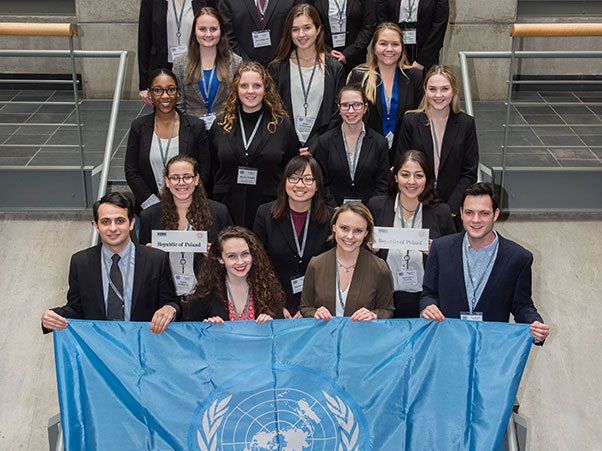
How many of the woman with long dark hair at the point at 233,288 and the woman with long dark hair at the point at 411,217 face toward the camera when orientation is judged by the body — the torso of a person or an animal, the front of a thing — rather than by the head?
2

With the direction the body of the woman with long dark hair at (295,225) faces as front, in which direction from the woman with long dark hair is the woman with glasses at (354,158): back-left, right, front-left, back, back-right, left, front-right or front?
back-left

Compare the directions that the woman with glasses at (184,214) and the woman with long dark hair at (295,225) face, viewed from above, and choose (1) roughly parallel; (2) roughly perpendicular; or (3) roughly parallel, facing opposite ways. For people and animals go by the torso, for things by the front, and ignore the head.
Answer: roughly parallel

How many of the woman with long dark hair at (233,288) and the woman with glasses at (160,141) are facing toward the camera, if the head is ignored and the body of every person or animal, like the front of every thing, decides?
2

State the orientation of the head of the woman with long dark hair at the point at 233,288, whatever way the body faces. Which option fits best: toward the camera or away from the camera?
toward the camera

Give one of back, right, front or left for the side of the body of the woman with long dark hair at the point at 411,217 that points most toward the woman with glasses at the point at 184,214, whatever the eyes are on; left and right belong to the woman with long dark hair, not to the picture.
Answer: right

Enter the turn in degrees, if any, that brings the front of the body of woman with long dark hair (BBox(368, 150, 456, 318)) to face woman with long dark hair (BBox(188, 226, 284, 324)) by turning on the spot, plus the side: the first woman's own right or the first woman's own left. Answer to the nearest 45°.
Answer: approximately 45° to the first woman's own right

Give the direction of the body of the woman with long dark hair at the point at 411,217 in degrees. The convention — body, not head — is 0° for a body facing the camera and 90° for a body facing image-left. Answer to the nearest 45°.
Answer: approximately 0°

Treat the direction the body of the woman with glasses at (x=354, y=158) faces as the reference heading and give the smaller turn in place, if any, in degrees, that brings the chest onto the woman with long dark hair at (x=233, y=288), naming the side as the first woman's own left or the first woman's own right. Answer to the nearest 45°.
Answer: approximately 45° to the first woman's own right

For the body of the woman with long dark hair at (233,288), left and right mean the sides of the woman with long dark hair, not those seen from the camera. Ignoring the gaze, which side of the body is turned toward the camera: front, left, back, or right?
front

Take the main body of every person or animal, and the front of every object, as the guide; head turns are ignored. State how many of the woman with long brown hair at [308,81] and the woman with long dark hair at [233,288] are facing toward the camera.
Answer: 2

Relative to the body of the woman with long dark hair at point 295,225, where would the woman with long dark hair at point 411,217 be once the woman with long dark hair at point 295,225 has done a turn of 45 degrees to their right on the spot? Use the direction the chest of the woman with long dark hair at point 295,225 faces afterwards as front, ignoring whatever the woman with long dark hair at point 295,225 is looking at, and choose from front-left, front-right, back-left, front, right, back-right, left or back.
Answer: back-left

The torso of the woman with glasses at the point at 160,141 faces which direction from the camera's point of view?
toward the camera

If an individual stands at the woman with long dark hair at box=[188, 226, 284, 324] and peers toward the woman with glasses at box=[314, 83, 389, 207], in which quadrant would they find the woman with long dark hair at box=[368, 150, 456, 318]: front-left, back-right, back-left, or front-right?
front-right

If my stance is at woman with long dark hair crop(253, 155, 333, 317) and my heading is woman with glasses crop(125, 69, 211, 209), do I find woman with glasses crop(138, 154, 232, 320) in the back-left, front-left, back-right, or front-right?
front-left

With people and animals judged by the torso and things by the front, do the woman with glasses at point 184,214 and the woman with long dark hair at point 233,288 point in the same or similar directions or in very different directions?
same or similar directions

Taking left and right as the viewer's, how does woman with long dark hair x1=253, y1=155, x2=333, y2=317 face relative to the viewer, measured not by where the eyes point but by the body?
facing the viewer
